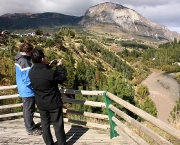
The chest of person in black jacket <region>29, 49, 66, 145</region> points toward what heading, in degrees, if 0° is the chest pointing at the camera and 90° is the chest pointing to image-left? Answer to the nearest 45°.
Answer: approximately 225°

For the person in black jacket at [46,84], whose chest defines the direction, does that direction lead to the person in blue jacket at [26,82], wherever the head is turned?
no
